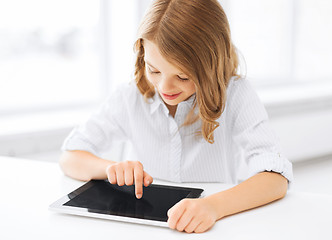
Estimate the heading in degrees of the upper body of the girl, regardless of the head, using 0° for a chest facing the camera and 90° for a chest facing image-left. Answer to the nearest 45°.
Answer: approximately 0°
